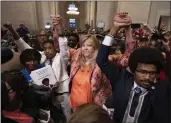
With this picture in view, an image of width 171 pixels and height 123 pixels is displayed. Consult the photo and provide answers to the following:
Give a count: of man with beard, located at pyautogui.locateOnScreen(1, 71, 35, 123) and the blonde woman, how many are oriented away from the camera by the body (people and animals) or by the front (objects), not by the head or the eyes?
0

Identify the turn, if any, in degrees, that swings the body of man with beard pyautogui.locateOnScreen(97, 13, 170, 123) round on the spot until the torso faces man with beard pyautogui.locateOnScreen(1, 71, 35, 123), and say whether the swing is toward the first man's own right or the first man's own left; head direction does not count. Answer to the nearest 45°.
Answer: approximately 90° to the first man's own right
